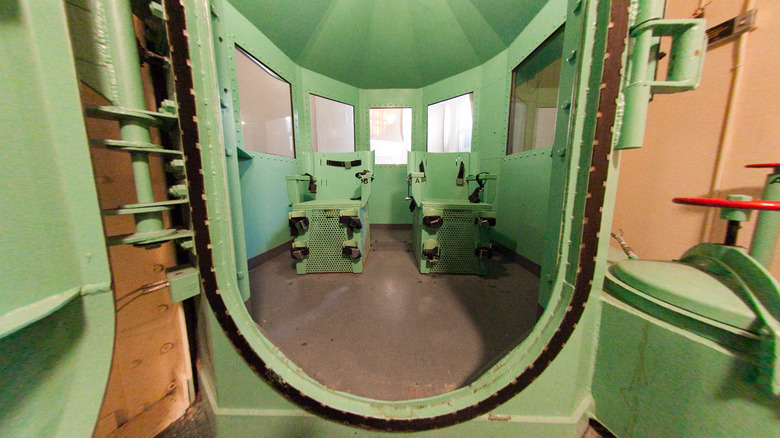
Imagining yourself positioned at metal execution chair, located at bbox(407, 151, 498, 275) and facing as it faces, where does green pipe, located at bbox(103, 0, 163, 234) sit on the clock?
The green pipe is roughly at 1 o'clock from the metal execution chair.

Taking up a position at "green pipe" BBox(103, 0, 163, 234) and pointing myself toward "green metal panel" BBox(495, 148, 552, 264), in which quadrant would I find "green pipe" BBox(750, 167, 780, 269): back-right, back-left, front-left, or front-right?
front-right

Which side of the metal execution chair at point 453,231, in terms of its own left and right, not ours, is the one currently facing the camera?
front

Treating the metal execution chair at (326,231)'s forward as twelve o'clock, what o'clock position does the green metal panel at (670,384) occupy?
The green metal panel is roughly at 11 o'clock from the metal execution chair.

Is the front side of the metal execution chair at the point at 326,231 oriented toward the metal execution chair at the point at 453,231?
no

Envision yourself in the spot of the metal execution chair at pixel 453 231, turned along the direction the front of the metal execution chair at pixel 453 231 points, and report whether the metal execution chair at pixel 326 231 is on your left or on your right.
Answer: on your right

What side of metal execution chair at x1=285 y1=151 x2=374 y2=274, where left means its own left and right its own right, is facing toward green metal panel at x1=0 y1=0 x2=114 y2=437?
front

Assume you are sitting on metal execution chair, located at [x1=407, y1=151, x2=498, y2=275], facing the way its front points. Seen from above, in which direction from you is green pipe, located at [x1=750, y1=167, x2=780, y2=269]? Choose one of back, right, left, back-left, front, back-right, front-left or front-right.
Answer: front-left

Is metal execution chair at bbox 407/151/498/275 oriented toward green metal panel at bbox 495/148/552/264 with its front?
no

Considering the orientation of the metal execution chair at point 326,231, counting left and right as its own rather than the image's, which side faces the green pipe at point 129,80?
front

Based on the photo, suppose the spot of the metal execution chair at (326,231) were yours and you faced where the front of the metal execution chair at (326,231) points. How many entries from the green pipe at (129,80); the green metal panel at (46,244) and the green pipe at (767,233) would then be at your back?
0

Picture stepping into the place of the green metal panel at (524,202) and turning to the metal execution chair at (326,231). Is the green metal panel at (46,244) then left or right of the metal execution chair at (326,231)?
left

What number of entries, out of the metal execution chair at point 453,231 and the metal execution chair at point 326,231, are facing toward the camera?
2

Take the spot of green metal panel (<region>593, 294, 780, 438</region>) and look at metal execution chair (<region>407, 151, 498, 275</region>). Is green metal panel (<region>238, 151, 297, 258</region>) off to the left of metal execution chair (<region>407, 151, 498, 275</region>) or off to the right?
left

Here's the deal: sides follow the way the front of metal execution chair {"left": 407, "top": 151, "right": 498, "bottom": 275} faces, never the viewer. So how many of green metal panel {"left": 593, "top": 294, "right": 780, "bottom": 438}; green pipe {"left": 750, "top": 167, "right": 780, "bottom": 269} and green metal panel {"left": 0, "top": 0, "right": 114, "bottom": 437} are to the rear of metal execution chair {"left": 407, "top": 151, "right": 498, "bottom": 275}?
0

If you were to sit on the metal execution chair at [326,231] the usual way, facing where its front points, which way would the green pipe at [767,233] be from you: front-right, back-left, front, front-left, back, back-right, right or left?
front-left

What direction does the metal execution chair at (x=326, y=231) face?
toward the camera
